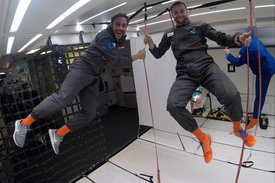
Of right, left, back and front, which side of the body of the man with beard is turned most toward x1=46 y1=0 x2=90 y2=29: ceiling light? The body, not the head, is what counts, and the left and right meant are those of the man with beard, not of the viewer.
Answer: right

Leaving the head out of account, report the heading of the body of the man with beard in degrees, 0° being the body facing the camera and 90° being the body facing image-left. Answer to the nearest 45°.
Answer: approximately 0°

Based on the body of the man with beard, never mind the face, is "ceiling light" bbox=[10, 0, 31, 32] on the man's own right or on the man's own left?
on the man's own right

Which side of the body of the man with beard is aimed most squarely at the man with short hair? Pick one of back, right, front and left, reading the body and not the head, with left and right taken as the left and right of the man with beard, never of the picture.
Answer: right
